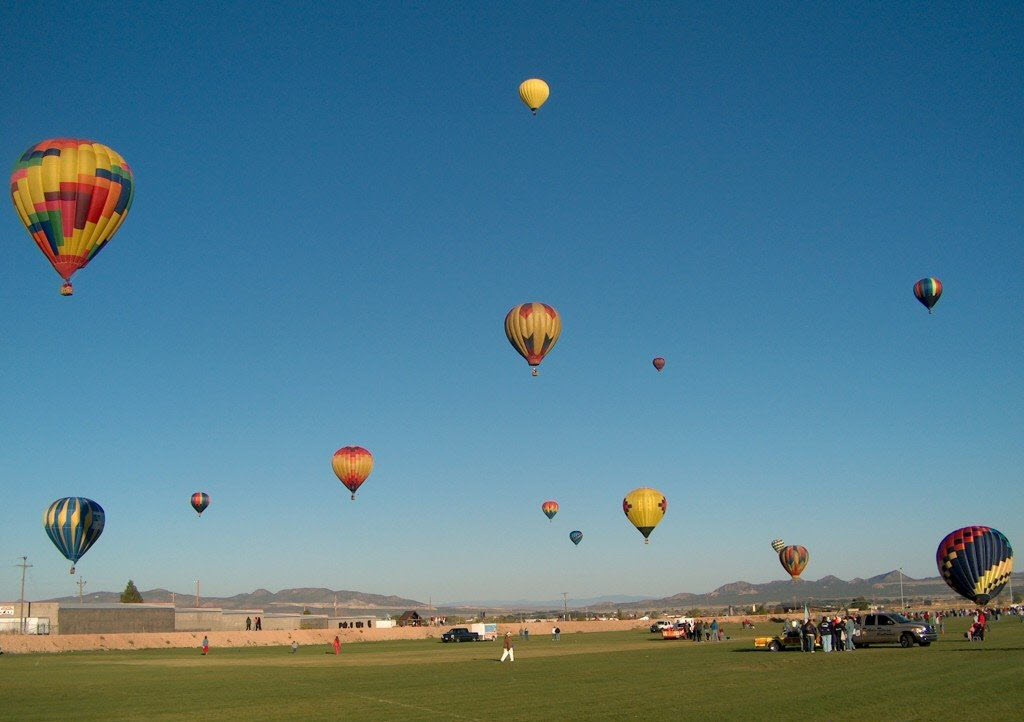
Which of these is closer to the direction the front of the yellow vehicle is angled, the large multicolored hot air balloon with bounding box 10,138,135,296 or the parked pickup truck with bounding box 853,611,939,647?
the large multicolored hot air balloon

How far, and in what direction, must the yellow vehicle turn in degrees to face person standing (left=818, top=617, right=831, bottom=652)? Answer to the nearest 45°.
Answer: approximately 135° to its left

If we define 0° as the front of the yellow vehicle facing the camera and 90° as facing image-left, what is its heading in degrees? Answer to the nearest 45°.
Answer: approximately 90°

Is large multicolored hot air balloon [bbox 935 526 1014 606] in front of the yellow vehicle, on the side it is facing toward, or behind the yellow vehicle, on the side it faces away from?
behind

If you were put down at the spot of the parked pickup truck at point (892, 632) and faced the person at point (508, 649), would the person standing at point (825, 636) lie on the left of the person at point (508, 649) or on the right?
left

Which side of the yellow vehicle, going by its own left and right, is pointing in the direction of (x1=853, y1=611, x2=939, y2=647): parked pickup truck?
back

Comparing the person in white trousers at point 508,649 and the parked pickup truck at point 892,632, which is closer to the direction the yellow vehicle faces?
the person in white trousers
